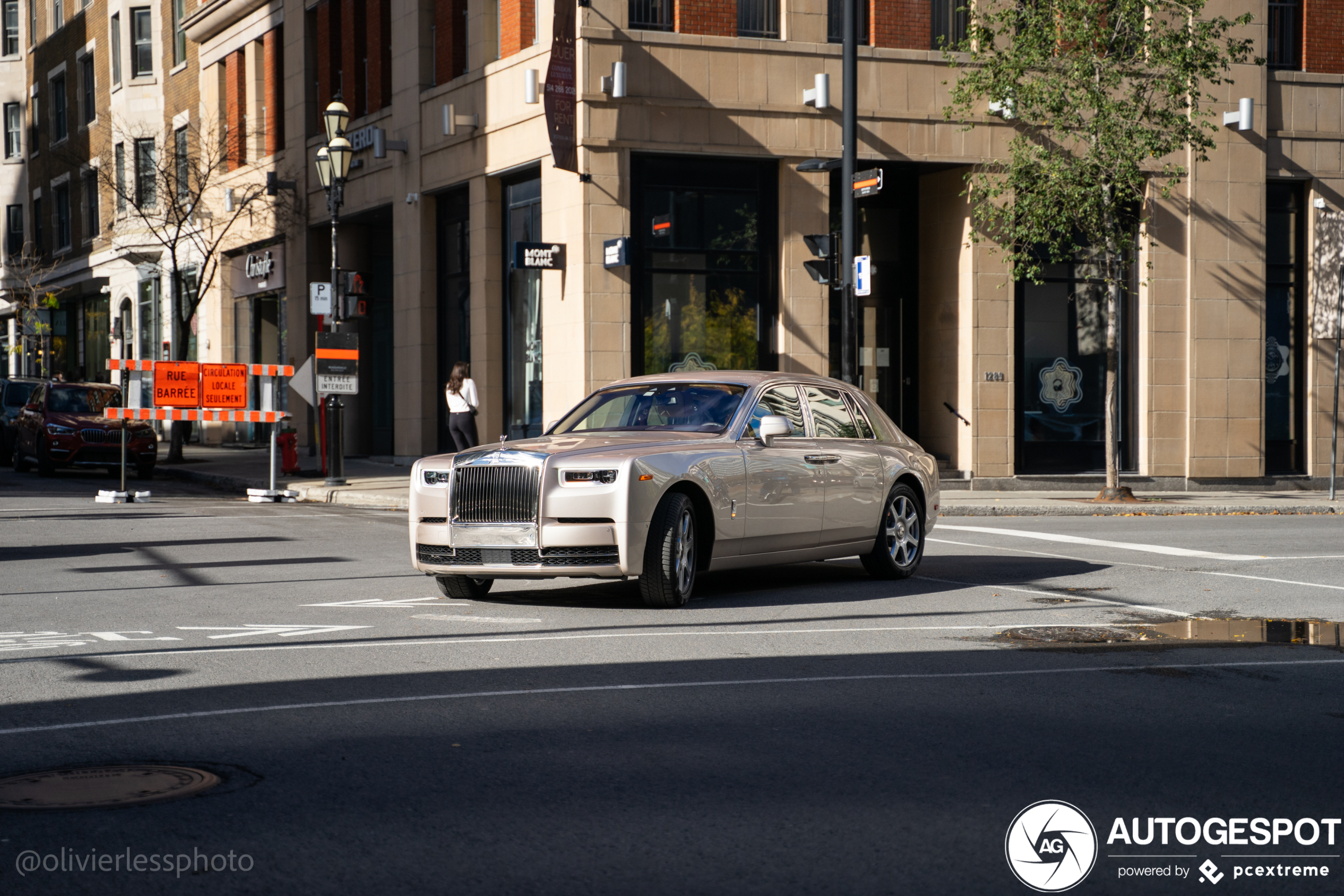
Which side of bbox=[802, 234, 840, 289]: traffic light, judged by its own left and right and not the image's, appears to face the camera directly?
left

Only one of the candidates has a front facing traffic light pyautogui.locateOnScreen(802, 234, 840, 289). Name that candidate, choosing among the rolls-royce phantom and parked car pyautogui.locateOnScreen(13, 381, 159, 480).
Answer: the parked car

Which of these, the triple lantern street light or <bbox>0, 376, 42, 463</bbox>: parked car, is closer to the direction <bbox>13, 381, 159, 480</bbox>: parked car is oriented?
the triple lantern street light

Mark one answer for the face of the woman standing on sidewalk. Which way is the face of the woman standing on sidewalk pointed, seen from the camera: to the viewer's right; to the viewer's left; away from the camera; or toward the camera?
away from the camera

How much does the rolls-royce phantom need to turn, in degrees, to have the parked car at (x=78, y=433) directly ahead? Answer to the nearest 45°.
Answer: approximately 90° to its right

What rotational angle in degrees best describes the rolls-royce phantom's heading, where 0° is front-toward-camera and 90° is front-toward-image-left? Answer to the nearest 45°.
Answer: approximately 45°

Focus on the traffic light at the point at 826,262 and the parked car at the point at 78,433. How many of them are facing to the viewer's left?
1

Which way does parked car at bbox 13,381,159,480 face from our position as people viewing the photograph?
facing the viewer and to the right of the viewer

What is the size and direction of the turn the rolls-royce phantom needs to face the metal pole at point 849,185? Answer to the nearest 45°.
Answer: approximately 135° to its right

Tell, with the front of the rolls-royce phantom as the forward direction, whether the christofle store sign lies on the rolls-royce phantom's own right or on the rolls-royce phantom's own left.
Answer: on the rolls-royce phantom's own right

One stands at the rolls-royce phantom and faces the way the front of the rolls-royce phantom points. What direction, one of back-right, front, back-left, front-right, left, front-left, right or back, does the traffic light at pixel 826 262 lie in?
back-right
